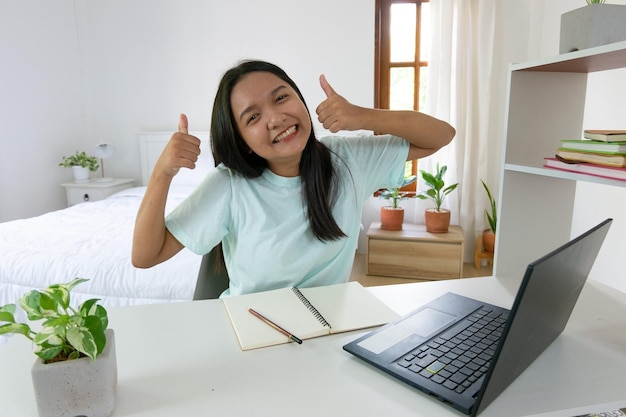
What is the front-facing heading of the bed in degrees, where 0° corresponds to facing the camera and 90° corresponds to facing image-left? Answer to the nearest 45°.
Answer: approximately 45°

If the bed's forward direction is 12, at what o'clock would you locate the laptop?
The laptop is roughly at 10 o'clock from the bed.

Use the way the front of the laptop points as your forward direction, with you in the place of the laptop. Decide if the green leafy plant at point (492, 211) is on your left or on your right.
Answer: on your right

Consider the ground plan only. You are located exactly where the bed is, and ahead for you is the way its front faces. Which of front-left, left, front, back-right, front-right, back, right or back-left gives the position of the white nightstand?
back-right

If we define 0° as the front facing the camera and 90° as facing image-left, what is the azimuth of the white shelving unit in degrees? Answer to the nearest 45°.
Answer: approximately 45°

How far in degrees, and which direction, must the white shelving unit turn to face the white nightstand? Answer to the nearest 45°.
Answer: approximately 45° to its right

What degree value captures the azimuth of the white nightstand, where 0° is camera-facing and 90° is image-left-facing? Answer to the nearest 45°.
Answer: approximately 45°

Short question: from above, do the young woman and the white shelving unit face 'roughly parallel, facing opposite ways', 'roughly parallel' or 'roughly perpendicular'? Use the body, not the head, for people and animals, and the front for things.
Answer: roughly perpendicular

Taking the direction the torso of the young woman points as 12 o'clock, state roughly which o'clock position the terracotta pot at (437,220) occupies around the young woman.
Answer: The terracotta pot is roughly at 7 o'clock from the young woman.

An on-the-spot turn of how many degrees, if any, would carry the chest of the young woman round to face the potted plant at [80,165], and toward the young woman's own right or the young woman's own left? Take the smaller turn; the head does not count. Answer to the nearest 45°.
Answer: approximately 135° to the young woman's own right

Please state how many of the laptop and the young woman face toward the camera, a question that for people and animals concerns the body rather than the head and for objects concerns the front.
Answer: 1

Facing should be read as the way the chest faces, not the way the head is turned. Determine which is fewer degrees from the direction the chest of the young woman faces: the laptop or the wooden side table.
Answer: the laptop

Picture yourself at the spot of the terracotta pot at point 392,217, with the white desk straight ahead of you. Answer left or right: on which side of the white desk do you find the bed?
right

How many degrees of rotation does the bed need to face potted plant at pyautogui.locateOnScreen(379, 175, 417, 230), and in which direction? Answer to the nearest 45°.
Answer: approximately 135° to its left
